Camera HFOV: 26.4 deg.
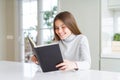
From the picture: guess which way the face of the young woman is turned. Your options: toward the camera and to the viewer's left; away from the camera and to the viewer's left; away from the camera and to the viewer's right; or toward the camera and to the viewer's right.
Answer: toward the camera and to the viewer's left

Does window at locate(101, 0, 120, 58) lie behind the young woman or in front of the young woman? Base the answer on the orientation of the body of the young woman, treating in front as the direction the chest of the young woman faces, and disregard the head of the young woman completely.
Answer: behind

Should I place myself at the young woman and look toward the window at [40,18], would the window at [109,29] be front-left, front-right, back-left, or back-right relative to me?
front-right

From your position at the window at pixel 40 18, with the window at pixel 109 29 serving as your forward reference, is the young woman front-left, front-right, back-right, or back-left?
front-right

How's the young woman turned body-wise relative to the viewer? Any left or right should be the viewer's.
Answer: facing the viewer and to the left of the viewer

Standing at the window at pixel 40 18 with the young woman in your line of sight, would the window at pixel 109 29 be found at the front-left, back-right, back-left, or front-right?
front-left

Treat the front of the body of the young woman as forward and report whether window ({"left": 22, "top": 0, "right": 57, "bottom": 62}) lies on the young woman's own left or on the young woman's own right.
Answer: on the young woman's own right
